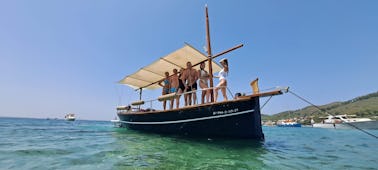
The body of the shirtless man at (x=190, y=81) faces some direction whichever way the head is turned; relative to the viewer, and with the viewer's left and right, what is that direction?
facing the viewer

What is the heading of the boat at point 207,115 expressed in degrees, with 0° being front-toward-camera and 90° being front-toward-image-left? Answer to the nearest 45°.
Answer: approximately 315°
